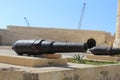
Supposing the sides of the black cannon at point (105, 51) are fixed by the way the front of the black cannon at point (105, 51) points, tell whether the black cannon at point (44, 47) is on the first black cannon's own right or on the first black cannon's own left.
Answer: on the first black cannon's own right

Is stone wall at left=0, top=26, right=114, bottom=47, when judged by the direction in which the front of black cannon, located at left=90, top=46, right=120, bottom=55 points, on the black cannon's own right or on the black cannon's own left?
on the black cannon's own left

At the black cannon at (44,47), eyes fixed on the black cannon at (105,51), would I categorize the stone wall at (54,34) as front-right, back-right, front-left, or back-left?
front-left

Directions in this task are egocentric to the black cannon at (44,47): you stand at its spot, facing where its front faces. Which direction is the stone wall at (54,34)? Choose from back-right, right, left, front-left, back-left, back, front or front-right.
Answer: left

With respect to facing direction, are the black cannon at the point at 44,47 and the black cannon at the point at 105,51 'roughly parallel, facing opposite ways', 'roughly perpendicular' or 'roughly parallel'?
roughly parallel

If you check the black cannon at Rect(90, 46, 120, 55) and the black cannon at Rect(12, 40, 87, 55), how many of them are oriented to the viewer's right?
2

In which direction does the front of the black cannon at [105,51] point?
to the viewer's right
